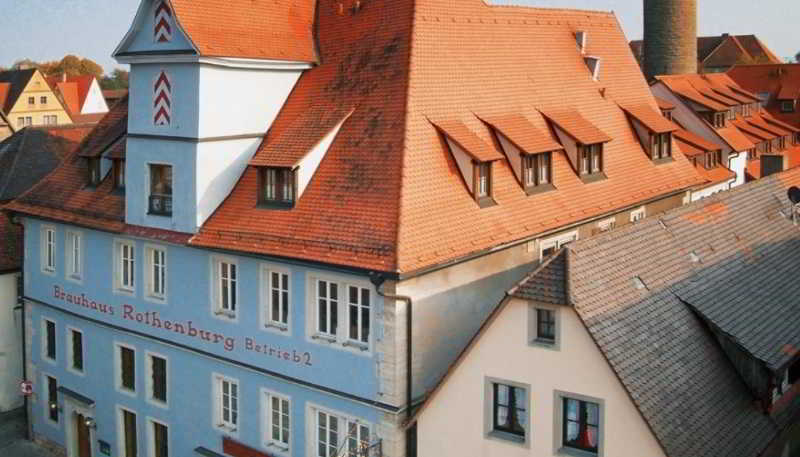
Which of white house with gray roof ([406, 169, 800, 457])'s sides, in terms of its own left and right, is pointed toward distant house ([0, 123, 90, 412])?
right

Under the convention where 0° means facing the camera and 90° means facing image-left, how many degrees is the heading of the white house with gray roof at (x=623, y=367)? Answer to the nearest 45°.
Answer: approximately 45°
